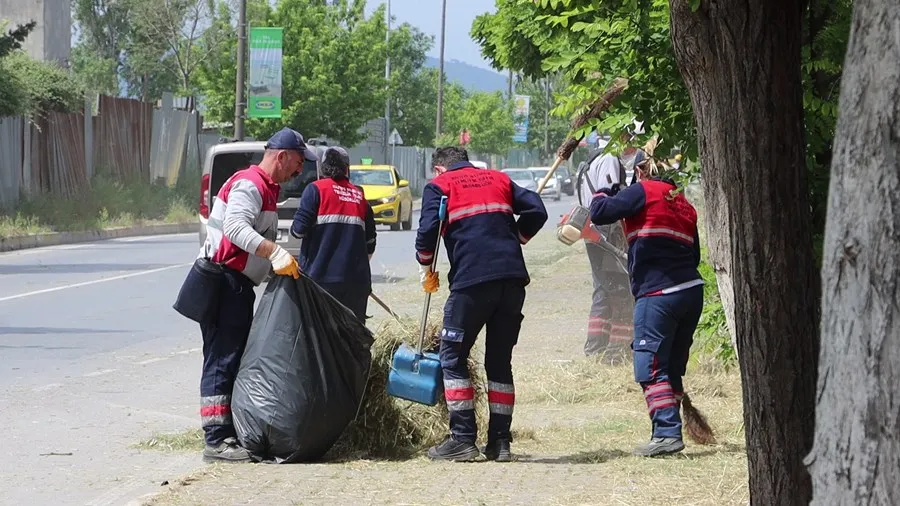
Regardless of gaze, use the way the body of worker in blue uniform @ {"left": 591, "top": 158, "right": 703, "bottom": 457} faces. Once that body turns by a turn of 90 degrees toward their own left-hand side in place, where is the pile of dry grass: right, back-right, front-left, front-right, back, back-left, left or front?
front-right

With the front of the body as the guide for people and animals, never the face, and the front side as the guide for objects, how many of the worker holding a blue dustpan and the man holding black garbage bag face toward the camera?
0

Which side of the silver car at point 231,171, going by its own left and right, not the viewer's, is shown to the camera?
back

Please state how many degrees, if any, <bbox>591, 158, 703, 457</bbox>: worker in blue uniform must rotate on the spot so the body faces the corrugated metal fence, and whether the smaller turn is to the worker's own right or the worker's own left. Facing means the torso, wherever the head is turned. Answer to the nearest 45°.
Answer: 0° — they already face it

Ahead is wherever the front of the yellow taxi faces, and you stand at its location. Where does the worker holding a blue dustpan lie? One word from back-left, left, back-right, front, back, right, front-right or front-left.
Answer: front-left

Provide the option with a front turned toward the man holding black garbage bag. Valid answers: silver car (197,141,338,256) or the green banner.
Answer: the green banner

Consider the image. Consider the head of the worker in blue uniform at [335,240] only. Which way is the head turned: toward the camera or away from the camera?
away from the camera

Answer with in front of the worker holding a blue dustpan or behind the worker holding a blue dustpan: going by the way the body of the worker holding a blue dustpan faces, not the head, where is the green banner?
in front

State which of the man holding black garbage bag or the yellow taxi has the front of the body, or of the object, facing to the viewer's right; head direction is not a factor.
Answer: the man holding black garbage bag

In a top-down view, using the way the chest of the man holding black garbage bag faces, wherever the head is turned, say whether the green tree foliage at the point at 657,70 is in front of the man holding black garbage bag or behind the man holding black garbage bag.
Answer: in front

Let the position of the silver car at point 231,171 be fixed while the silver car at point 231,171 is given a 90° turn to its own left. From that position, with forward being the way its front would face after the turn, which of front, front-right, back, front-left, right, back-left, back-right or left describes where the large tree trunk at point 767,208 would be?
left

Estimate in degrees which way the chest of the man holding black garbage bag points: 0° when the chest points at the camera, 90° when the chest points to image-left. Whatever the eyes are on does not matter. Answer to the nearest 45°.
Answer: approximately 270°

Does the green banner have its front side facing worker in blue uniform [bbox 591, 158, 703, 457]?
yes

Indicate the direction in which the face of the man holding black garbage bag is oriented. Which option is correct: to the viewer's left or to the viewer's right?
to the viewer's right
